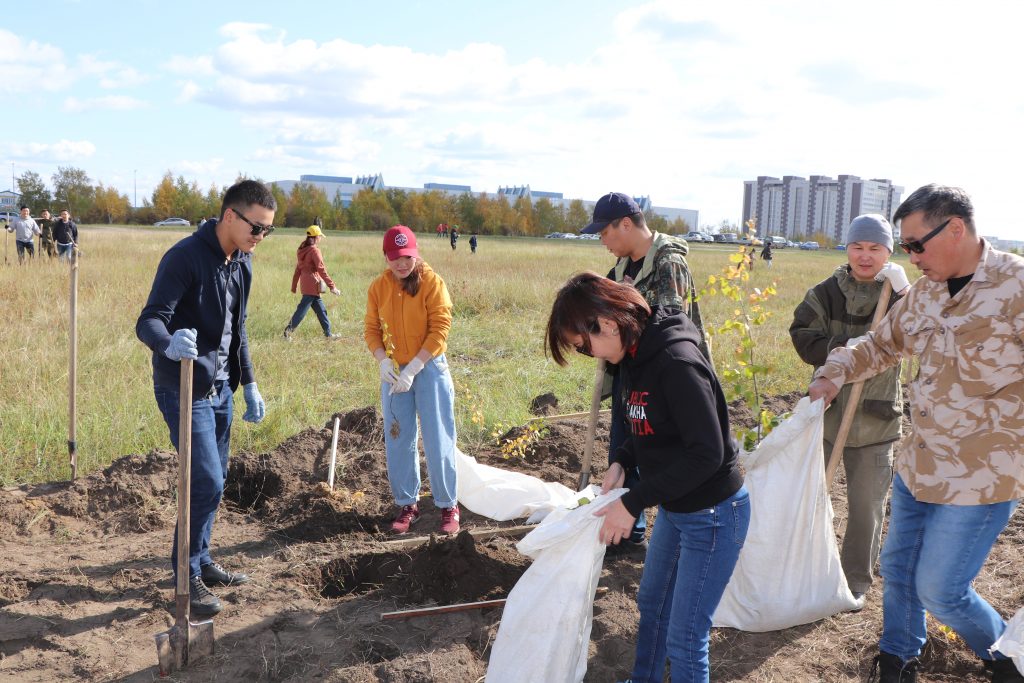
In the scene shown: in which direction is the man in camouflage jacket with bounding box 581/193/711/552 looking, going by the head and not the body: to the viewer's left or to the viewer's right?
to the viewer's left

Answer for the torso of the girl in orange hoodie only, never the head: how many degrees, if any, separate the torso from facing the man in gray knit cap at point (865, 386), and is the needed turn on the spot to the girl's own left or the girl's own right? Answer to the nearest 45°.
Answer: approximately 45° to the girl's own left

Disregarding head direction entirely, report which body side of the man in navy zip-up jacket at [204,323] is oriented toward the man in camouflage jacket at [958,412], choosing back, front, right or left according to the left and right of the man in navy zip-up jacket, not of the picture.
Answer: front

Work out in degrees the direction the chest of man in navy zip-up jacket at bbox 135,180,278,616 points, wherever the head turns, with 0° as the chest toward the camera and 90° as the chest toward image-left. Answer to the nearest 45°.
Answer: approximately 315°

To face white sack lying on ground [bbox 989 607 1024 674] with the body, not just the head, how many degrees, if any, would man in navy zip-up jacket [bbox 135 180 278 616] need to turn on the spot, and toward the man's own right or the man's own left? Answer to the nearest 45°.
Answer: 0° — they already face it

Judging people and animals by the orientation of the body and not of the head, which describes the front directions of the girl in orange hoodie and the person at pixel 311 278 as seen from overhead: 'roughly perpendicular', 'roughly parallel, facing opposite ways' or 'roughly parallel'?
roughly perpendicular

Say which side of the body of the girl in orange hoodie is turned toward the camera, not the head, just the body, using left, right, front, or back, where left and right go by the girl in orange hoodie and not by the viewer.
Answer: front

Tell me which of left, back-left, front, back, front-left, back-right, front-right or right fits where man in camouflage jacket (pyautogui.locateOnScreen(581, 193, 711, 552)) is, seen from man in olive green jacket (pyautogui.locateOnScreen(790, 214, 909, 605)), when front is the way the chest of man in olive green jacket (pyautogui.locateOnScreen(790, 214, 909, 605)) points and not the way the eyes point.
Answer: right

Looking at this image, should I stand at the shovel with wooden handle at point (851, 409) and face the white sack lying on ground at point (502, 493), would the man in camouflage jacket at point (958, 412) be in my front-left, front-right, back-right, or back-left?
back-left

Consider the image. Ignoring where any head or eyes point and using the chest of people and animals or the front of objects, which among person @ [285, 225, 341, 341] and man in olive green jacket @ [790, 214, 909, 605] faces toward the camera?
the man in olive green jacket

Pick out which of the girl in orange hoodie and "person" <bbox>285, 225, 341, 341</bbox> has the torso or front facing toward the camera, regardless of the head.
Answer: the girl in orange hoodie

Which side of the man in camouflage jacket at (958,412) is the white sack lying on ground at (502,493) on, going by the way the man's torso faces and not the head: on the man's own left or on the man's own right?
on the man's own right

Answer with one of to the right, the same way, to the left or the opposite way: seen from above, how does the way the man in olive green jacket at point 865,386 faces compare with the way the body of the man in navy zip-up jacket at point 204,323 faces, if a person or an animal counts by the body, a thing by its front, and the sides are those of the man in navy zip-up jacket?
to the right

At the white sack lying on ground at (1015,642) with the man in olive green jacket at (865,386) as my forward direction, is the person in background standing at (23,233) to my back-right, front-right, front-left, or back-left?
front-left

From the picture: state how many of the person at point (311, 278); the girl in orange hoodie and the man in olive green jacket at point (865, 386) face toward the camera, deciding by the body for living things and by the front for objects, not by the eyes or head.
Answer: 2
